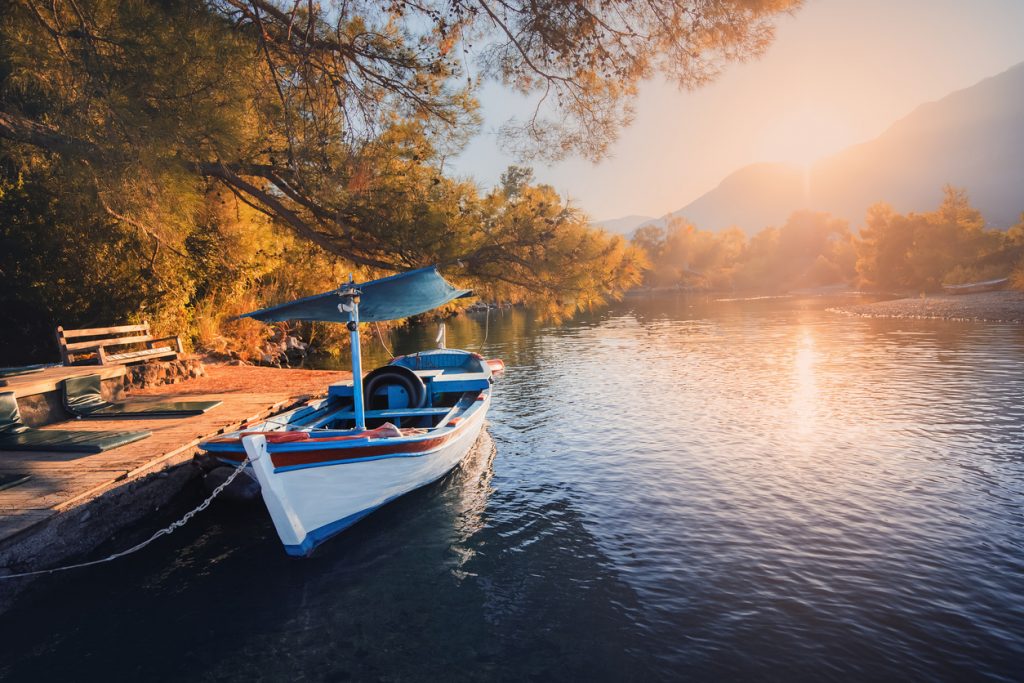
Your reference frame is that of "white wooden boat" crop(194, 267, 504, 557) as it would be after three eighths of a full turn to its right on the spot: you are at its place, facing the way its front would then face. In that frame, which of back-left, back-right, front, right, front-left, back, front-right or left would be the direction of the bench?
front-left

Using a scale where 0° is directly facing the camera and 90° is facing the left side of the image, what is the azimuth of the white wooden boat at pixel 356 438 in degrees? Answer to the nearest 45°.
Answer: approximately 45°
